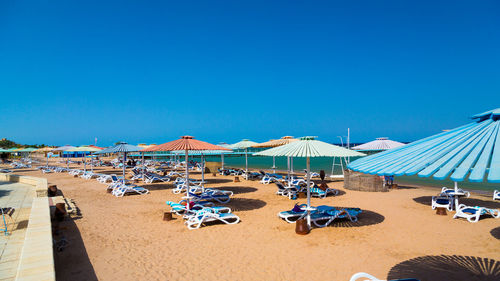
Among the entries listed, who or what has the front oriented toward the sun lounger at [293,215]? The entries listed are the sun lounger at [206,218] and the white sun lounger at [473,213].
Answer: the sun lounger at [206,218]

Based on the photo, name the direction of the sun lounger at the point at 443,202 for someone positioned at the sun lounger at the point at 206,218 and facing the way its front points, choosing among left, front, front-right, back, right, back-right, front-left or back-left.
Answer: front

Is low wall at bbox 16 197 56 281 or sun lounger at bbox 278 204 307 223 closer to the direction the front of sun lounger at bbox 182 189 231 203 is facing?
the sun lounger

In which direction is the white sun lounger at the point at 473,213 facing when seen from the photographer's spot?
facing to the right of the viewer

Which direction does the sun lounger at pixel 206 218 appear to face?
to the viewer's right

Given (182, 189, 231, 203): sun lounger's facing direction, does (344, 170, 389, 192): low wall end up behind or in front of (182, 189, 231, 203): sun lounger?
in front

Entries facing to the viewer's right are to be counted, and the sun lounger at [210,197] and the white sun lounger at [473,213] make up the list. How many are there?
2

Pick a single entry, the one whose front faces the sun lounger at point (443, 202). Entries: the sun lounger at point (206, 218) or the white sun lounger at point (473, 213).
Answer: the sun lounger at point (206, 218)

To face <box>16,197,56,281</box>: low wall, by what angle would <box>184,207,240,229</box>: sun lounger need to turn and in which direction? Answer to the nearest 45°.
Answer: approximately 135° to its right

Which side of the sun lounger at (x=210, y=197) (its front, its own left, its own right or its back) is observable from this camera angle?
right

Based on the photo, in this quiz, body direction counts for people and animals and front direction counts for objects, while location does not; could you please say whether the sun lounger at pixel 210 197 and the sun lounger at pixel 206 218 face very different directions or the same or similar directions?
same or similar directions

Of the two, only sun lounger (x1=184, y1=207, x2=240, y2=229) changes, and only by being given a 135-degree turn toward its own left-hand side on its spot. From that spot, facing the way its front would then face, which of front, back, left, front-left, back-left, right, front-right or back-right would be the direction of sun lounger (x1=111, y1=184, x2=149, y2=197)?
front
